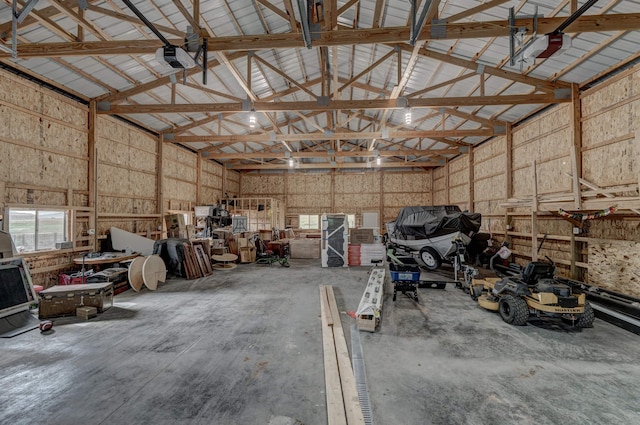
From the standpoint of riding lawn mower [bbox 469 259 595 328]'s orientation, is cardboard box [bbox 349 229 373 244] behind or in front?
in front

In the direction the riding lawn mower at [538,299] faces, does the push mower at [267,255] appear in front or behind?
in front

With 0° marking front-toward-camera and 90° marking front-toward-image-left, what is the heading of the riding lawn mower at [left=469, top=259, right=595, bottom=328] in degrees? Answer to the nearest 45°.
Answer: approximately 135°

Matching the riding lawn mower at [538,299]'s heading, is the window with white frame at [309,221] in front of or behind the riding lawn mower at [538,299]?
in front

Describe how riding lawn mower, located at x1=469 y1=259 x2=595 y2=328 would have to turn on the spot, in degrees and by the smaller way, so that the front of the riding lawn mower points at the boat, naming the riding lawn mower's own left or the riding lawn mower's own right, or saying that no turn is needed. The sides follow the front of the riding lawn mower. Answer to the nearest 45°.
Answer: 0° — it already faces it

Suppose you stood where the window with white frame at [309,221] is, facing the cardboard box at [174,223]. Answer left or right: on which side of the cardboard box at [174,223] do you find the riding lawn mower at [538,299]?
left

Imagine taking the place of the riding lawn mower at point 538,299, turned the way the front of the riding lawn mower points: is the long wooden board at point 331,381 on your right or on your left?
on your left
